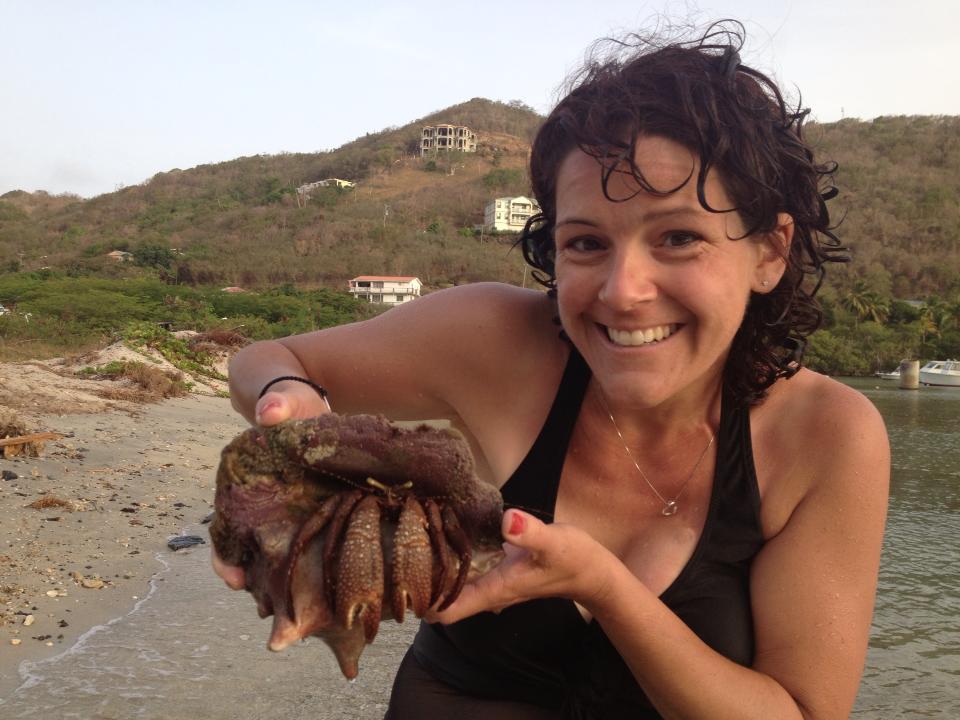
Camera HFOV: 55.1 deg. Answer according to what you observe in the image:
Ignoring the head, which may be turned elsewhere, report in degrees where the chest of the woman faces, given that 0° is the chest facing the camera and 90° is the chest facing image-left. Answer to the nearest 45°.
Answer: approximately 0°

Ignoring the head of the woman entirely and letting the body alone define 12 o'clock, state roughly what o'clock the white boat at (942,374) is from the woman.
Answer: The white boat is roughly at 7 o'clock from the woman.

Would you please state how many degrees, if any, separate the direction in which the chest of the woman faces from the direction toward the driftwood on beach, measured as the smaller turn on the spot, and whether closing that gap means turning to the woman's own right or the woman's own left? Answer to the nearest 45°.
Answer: approximately 135° to the woman's own right
